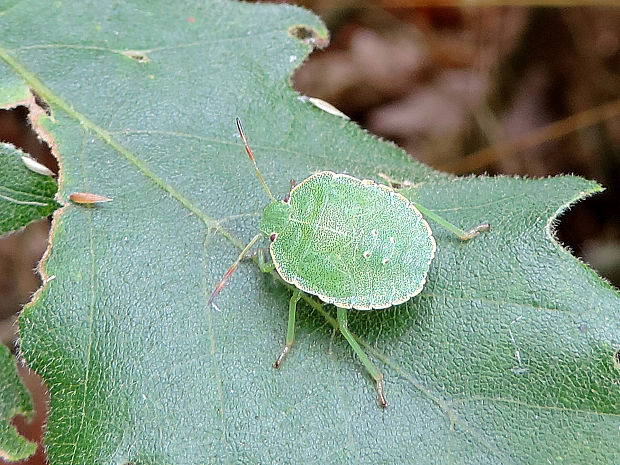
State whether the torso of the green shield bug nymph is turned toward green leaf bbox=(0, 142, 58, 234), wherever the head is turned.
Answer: yes

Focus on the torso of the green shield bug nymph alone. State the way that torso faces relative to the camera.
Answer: to the viewer's left

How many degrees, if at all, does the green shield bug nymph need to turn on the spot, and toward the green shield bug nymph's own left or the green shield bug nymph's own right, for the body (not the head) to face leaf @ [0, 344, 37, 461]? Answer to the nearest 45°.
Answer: approximately 45° to the green shield bug nymph's own left
